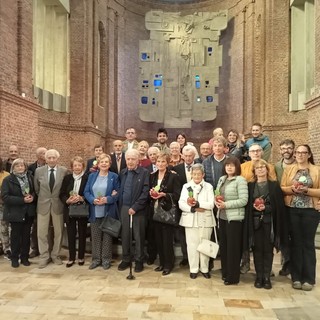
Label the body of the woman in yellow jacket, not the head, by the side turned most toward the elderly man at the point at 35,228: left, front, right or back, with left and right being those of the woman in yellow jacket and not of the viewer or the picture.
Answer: right

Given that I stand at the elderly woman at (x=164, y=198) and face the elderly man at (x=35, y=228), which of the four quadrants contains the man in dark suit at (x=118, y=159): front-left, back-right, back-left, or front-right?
front-right

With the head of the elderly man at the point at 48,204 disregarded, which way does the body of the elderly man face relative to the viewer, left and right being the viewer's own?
facing the viewer

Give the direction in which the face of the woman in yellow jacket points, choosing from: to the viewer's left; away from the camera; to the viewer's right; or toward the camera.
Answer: toward the camera

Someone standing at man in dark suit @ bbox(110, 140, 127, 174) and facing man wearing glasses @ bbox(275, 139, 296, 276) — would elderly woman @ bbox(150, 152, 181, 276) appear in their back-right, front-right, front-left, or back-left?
front-right

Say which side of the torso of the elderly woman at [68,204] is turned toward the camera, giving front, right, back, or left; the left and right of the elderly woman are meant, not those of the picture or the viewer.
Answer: front

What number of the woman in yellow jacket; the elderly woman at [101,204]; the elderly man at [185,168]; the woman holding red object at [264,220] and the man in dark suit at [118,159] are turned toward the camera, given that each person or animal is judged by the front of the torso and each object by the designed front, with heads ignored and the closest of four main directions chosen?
5

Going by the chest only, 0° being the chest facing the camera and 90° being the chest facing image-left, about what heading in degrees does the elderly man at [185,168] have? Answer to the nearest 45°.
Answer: approximately 0°

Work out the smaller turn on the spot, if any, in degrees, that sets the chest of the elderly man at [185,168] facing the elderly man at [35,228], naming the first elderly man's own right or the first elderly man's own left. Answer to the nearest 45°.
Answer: approximately 90° to the first elderly man's own right

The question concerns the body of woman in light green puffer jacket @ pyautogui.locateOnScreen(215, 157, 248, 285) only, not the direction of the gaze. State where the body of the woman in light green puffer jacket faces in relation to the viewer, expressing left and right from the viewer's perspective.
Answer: facing the viewer and to the left of the viewer

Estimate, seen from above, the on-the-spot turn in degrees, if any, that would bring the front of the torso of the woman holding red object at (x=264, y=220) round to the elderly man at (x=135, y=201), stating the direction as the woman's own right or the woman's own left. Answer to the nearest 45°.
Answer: approximately 90° to the woman's own right

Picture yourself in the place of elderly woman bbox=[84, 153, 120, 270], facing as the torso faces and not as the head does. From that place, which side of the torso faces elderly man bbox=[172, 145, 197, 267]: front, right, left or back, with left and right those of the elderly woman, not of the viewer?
left

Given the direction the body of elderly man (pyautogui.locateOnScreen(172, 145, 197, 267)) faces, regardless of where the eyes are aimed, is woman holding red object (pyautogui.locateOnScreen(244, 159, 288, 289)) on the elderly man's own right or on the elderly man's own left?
on the elderly man's own left

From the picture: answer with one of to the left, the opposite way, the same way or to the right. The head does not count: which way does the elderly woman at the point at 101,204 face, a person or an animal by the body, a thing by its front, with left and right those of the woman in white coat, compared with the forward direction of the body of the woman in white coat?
the same way

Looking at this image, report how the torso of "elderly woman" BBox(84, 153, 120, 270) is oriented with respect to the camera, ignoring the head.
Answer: toward the camera

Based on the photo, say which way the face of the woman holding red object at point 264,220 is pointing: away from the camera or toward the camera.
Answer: toward the camera
